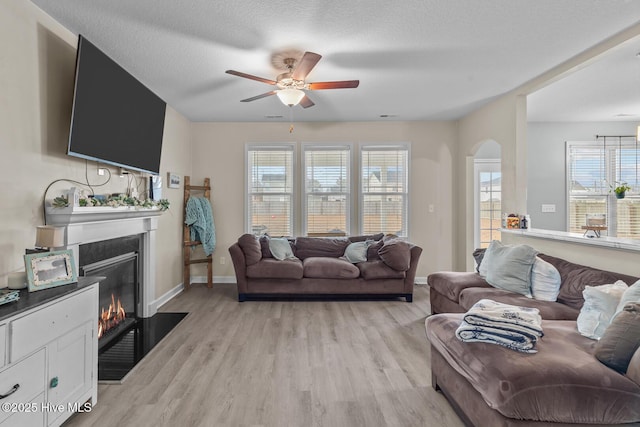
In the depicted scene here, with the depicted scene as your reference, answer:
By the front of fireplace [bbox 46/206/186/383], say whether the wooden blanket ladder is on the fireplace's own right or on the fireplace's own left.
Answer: on the fireplace's own left

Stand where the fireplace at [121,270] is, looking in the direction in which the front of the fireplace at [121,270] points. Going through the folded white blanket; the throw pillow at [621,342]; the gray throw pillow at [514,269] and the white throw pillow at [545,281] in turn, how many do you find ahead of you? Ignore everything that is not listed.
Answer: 4

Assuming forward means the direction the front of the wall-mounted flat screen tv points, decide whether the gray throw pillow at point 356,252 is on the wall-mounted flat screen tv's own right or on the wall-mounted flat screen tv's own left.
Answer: on the wall-mounted flat screen tv's own left

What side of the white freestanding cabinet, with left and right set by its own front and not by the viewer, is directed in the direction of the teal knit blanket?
left

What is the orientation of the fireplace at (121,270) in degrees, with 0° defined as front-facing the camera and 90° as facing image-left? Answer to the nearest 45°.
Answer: approximately 315°

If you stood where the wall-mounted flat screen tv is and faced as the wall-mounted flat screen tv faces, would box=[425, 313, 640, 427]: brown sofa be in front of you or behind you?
in front

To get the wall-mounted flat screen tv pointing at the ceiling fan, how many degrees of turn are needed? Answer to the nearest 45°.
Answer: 0° — it already faces it

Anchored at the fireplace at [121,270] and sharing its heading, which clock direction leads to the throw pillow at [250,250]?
The throw pillow is roughly at 10 o'clock from the fireplace.

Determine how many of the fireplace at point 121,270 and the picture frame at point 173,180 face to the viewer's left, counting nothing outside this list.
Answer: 0

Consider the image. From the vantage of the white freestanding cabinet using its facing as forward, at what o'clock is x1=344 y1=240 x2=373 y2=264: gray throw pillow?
The gray throw pillow is roughly at 10 o'clock from the white freestanding cabinet.

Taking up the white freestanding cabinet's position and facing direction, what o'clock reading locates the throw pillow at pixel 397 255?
The throw pillow is roughly at 10 o'clock from the white freestanding cabinet.

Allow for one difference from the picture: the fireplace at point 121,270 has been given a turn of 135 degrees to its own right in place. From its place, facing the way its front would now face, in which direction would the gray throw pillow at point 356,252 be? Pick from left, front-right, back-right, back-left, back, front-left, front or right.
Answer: back

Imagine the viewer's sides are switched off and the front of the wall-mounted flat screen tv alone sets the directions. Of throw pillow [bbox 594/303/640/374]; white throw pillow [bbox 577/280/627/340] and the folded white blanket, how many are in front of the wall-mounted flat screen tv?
3

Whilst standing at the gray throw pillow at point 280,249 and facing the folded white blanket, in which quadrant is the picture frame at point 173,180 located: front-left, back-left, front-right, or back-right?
back-right
